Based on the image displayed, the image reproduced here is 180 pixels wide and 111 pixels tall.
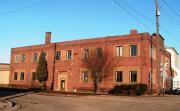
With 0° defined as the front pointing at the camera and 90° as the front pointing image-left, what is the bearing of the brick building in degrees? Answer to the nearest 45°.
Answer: approximately 45°

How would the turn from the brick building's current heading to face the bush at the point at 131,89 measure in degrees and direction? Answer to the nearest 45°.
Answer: approximately 45° to its left
